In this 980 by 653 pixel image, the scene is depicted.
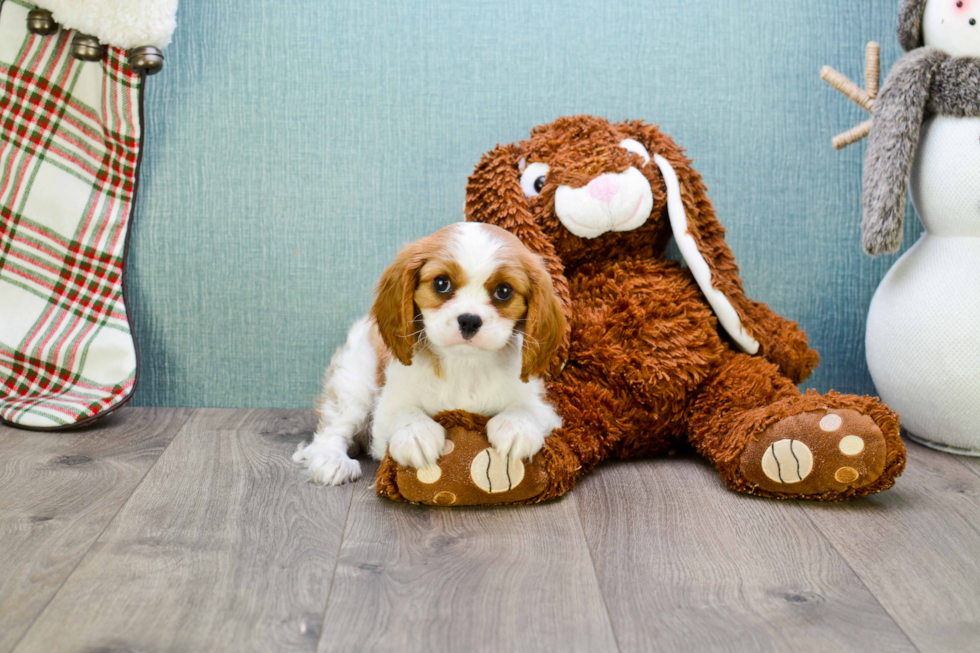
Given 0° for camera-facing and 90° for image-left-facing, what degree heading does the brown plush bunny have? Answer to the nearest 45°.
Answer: approximately 0°

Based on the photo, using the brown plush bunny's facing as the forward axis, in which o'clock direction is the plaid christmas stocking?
The plaid christmas stocking is roughly at 3 o'clock from the brown plush bunny.

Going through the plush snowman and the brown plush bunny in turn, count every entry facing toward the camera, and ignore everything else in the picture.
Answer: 2

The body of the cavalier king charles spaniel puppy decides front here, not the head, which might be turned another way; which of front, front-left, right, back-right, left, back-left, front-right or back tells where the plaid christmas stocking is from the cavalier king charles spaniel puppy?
back

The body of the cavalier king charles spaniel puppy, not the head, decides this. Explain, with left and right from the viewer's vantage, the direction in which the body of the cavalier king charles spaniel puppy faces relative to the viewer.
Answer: facing the viewer and to the right of the viewer
